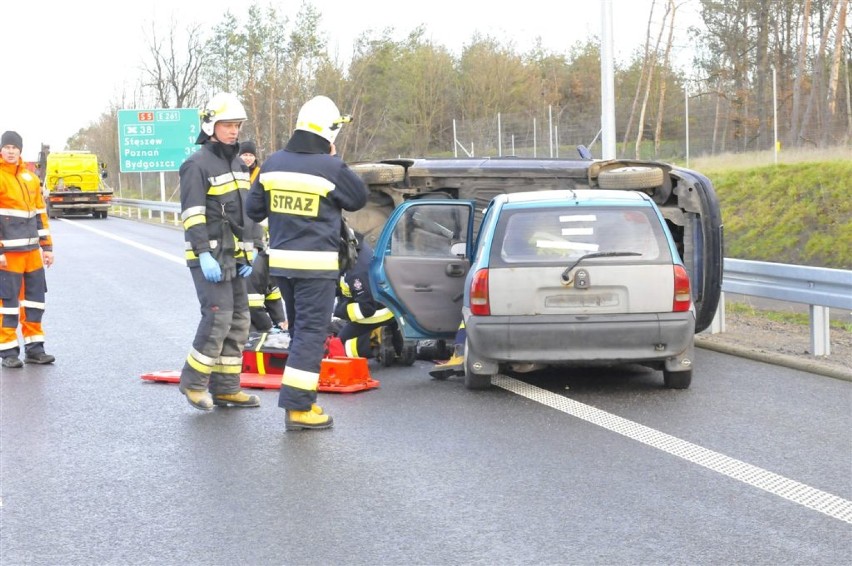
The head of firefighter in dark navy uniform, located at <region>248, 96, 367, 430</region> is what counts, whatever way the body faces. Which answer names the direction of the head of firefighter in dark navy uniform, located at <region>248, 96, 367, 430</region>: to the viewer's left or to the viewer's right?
to the viewer's right

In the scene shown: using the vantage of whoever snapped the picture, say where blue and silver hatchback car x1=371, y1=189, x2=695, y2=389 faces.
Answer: facing away from the viewer

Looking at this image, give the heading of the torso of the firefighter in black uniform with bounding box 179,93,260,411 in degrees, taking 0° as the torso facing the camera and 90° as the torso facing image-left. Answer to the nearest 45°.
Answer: approximately 315°

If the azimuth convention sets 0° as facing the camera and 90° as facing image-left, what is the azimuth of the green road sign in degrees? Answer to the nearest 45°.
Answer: approximately 0°

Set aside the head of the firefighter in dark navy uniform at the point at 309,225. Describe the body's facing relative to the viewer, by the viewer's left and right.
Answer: facing away from the viewer and to the right of the viewer

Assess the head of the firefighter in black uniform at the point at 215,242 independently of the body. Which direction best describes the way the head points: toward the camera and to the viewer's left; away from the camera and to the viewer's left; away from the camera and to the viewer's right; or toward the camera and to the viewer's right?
toward the camera and to the viewer's right

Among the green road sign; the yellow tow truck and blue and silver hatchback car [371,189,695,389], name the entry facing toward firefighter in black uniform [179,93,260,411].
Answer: the green road sign

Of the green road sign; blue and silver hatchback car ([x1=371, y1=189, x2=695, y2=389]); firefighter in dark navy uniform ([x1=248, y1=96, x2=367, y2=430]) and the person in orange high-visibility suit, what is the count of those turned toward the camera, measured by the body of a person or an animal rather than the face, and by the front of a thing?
2

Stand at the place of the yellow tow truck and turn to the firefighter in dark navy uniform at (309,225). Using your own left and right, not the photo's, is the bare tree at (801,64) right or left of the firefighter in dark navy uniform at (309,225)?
left
